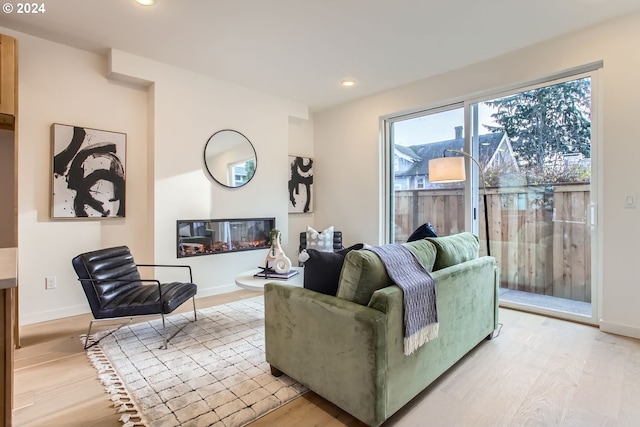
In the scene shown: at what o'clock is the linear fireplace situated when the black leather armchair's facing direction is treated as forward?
The linear fireplace is roughly at 9 o'clock from the black leather armchair.

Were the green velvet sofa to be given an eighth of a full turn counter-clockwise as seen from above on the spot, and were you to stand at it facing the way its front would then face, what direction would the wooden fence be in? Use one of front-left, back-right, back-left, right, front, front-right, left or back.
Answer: back-right

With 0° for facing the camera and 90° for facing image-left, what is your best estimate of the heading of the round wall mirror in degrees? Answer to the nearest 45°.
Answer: approximately 315°

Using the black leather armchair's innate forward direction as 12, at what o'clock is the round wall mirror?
The round wall mirror is roughly at 9 o'clock from the black leather armchair.

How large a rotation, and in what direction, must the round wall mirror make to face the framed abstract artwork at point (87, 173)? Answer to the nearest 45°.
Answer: approximately 135° to its right

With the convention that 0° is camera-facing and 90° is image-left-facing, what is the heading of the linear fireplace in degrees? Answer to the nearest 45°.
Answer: approximately 315°

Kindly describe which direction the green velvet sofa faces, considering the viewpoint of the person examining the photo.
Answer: facing away from the viewer and to the left of the viewer

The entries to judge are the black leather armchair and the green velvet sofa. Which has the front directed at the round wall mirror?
the green velvet sofa

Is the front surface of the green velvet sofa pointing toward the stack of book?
yes

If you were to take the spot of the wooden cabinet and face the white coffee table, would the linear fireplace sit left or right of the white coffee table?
left

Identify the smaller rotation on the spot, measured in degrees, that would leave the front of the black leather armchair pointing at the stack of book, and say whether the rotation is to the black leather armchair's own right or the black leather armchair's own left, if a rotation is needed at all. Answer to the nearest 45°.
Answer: approximately 45° to the black leather armchair's own left

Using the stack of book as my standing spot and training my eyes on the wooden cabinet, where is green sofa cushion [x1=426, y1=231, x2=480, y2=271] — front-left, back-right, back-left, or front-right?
back-left

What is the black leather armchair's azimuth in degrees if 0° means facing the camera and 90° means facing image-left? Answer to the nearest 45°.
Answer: approximately 315°

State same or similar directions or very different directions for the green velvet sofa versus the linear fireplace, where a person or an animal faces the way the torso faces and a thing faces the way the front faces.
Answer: very different directions
